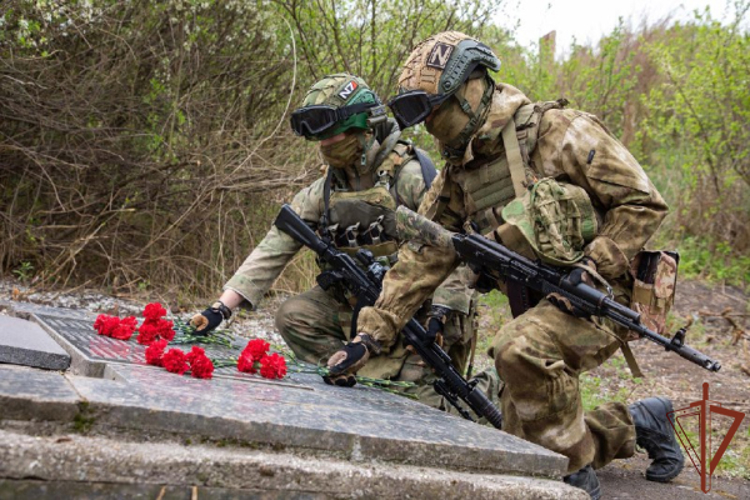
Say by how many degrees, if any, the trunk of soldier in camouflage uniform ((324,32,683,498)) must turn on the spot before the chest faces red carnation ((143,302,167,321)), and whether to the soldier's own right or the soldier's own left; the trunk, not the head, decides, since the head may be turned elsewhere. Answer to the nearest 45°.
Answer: approximately 45° to the soldier's own right

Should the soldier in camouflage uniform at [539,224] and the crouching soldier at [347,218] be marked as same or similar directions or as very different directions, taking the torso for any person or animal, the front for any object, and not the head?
same or similar directions

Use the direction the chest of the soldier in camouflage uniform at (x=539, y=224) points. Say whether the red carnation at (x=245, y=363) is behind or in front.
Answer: in front

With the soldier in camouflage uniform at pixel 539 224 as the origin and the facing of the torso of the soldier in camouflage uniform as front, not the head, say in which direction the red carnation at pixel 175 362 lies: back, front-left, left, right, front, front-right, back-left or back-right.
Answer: front

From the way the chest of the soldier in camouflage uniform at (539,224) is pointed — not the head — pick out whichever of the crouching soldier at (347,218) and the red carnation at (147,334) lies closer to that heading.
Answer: the red carnation

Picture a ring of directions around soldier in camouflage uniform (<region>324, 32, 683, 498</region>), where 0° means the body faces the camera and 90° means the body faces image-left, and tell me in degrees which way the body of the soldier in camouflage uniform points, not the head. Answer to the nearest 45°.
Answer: approximately 45°

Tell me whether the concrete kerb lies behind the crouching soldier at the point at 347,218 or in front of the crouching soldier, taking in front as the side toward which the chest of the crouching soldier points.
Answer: in front

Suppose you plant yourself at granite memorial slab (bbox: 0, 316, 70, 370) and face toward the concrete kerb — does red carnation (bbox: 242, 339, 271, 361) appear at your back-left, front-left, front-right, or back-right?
front-left

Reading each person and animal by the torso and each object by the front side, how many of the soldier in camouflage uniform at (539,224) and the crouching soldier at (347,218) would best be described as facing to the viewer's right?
0

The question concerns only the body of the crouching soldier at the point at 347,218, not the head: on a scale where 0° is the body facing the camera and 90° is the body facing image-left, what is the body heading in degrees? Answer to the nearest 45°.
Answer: approximately 45°

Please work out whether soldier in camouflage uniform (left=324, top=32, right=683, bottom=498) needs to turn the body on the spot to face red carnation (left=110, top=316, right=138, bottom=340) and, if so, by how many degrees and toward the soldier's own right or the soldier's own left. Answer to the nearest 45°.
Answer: approximately 45° to the soldier's own right

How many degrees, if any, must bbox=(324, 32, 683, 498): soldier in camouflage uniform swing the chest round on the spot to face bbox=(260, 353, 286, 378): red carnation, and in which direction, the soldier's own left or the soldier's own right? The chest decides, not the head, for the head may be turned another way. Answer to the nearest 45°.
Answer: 0° — they already face it

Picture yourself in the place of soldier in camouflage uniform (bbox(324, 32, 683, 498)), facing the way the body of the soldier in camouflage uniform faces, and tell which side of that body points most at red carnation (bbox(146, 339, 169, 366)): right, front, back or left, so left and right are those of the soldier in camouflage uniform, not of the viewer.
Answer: front

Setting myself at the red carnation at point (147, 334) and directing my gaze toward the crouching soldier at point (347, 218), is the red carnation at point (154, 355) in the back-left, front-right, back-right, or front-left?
back-right
